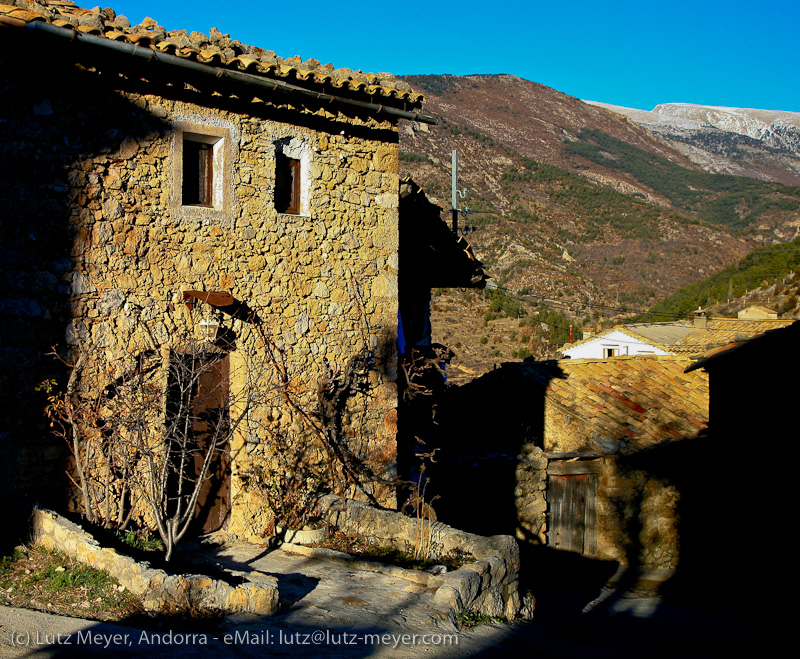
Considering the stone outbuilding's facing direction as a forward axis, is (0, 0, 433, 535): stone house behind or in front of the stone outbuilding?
in front

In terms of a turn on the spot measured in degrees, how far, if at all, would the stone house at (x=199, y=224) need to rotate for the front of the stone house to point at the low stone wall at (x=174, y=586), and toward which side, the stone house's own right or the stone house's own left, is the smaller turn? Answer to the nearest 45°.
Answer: approximately 45° to the stone house's own right

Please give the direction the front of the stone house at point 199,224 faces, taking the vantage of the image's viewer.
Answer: facing the viewer and to the right of the viewer

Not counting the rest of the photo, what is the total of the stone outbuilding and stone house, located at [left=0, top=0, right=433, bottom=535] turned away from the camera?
0

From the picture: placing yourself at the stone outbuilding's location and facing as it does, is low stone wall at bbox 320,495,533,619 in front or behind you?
in front

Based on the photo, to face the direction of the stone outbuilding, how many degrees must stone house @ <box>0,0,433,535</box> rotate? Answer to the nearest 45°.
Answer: approximately 90° to its left

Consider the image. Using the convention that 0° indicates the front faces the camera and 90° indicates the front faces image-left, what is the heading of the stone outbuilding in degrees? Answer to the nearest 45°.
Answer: approximately 45°

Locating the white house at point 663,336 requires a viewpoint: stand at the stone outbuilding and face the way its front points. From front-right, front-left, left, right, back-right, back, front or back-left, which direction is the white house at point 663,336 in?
back-right
